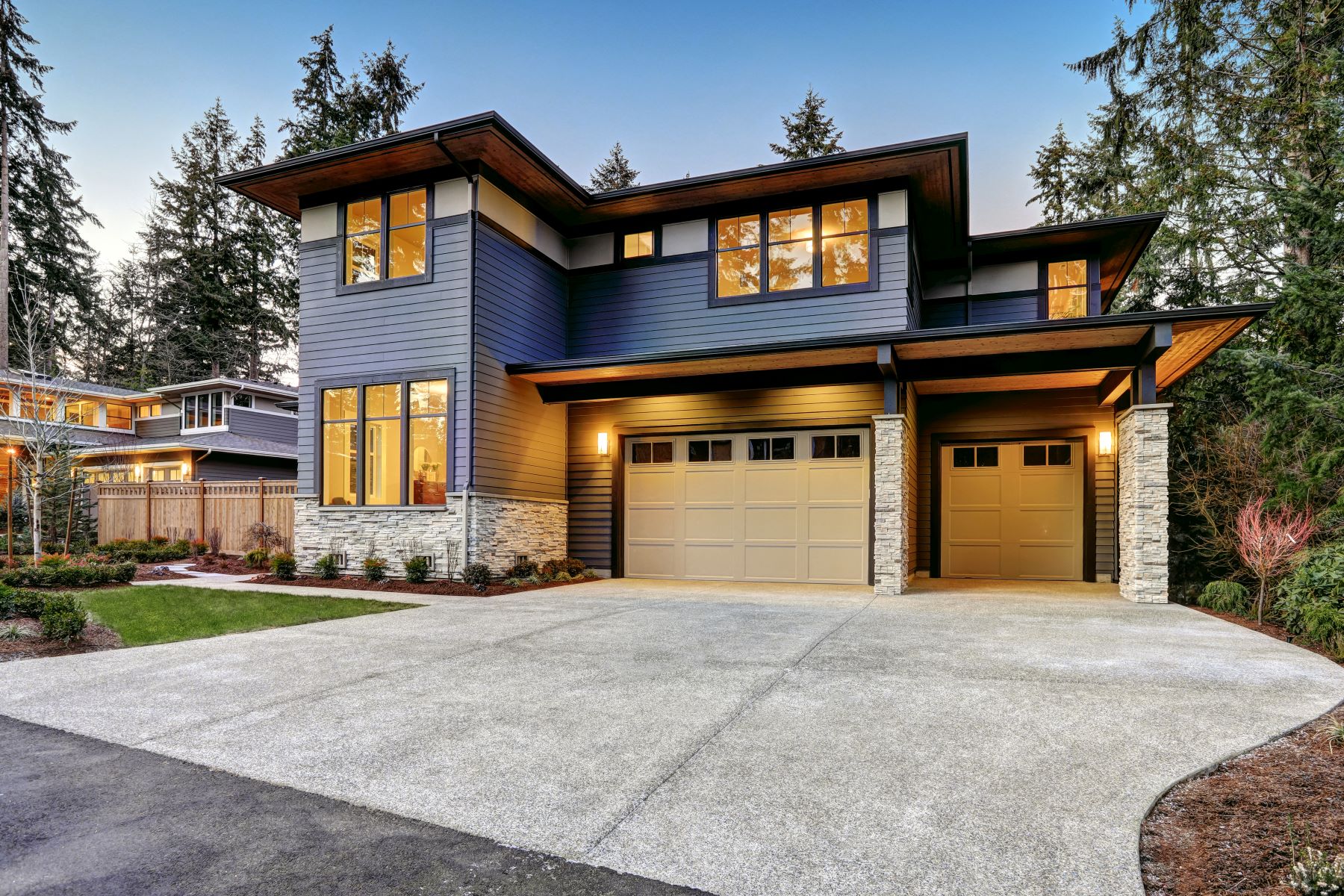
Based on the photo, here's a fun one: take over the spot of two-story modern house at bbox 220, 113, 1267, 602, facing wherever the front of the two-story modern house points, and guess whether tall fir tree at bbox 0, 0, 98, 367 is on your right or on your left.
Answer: on your right

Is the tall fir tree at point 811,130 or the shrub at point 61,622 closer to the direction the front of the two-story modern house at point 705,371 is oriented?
the shrub

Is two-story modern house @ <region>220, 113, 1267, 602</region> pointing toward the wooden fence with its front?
no

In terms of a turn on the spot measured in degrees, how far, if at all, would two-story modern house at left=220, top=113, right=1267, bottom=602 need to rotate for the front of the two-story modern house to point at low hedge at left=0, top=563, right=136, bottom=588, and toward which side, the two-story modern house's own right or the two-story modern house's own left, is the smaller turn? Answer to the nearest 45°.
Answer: approximately 90° to the two-story modern house's own right

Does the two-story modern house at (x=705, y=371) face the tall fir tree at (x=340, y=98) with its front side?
no

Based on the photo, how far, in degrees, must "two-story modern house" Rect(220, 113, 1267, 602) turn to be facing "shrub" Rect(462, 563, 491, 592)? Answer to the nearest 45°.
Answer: approximately 45° to its right

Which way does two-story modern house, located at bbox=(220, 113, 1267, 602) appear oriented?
toward the camera

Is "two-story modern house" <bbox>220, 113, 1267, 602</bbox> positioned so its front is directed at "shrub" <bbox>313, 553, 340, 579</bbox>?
no

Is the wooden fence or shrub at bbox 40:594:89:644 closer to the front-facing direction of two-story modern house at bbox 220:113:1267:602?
the shrub

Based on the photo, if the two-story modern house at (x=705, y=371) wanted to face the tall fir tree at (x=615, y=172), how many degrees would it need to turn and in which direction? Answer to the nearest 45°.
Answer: approximately 180°

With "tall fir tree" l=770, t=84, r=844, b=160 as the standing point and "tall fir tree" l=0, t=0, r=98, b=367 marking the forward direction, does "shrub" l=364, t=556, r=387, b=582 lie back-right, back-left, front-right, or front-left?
front-left
